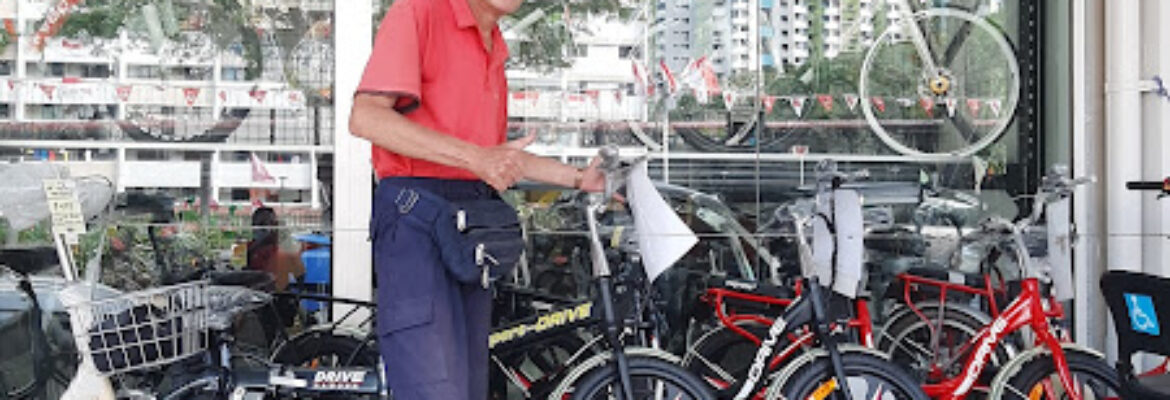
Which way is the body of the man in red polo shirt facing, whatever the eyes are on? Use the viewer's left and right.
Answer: facing the viewer and to the right of the viewer

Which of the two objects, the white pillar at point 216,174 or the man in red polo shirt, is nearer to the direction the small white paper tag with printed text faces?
the man in red polo shirt

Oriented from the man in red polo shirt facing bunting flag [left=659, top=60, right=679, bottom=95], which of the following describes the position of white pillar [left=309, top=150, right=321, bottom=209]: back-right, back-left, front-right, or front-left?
front-left

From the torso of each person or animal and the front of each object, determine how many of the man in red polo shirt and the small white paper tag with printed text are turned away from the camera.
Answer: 0

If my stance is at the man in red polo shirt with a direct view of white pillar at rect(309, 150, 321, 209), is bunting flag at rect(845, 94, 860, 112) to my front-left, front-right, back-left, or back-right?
front-right

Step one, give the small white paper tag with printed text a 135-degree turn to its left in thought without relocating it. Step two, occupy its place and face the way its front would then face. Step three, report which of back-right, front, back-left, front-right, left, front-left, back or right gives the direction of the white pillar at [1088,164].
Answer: front-right

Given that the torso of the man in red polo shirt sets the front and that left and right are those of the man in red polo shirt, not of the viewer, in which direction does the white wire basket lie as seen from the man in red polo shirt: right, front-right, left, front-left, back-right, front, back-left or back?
back

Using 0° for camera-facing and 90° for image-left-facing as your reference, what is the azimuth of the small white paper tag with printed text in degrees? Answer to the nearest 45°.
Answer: approximately 0°
